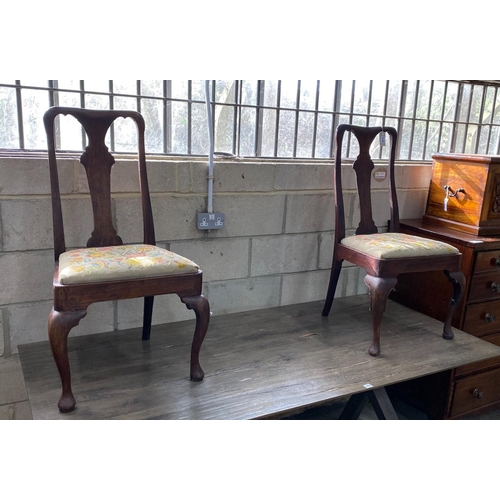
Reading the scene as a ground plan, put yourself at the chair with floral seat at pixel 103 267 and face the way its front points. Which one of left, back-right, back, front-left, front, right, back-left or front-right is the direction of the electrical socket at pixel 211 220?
left

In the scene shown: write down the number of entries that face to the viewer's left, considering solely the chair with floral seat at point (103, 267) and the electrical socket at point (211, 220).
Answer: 0

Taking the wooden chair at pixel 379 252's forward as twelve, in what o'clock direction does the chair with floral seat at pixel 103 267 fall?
The chair with floral seat is roughly at 3 o'clock from the wooden chair.

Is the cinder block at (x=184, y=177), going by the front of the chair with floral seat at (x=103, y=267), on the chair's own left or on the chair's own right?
on the chair's own left

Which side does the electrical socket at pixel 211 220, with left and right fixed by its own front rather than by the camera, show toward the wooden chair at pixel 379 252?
left

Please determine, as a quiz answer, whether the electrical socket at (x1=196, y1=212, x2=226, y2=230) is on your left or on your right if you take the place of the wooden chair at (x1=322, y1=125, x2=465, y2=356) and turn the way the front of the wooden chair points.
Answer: on your right

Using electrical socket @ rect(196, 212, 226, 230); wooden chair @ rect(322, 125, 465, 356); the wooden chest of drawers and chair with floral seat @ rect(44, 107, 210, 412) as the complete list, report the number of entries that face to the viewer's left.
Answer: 0

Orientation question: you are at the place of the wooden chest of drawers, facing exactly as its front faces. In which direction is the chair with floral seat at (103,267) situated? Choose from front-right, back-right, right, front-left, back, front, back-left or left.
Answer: right

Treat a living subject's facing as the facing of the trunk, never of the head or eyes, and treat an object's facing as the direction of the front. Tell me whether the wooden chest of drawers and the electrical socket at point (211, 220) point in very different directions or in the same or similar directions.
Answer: same or similar directions

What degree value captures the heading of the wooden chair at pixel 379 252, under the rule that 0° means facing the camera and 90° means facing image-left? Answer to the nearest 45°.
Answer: approximately 315°

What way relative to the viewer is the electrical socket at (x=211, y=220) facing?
toward the camera
